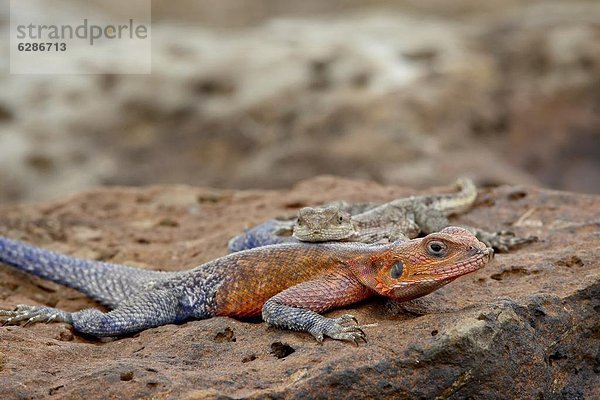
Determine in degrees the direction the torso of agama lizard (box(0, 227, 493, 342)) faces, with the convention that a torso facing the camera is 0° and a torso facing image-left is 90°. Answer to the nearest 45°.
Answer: approximately 270°

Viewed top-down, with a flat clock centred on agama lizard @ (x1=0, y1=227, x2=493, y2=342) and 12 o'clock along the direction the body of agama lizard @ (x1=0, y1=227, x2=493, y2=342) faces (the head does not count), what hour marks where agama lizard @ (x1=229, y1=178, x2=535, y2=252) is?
agama lizard @ (x1=229, y1=178, x2=535, y2=252) is roughly at 10 o'clock from agama lizard @ (x1=0, y1=227, x2=493, y2=342).

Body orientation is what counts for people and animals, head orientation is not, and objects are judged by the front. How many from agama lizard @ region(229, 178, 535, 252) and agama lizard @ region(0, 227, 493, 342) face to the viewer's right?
1

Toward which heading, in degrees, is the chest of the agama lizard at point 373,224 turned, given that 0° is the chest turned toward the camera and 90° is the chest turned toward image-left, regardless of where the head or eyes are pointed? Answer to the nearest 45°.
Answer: approximately 45°
